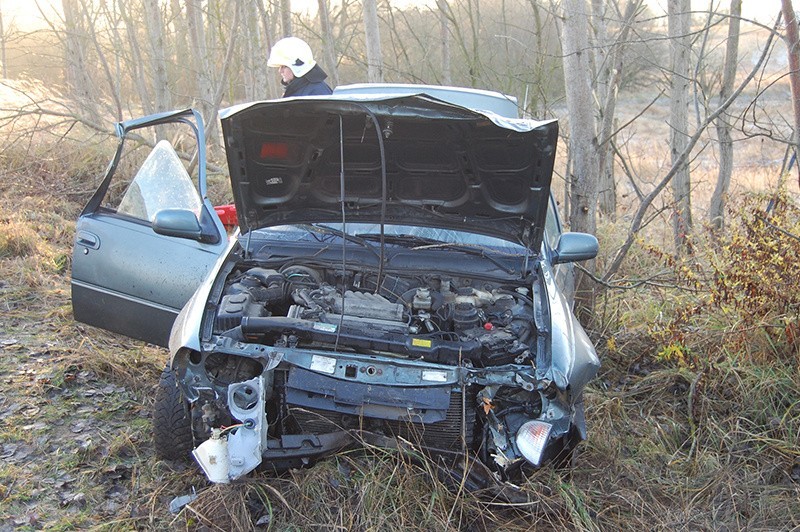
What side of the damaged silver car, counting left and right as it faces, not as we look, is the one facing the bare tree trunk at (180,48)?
back

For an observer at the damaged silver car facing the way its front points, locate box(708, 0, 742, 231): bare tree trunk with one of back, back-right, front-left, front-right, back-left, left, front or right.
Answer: back-left

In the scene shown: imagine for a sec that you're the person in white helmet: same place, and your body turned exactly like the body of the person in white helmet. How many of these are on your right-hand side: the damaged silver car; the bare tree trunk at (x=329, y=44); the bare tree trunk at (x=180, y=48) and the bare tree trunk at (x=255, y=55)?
3

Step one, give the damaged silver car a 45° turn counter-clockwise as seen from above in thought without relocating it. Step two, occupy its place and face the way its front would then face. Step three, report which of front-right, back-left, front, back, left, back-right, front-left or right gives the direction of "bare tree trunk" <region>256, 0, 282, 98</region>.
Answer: back-left

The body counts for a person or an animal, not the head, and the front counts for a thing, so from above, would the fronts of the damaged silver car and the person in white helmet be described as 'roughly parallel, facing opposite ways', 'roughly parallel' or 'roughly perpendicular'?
roughly perpendicular

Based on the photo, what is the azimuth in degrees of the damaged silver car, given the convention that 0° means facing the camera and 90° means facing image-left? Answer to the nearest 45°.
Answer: approximately 0°
